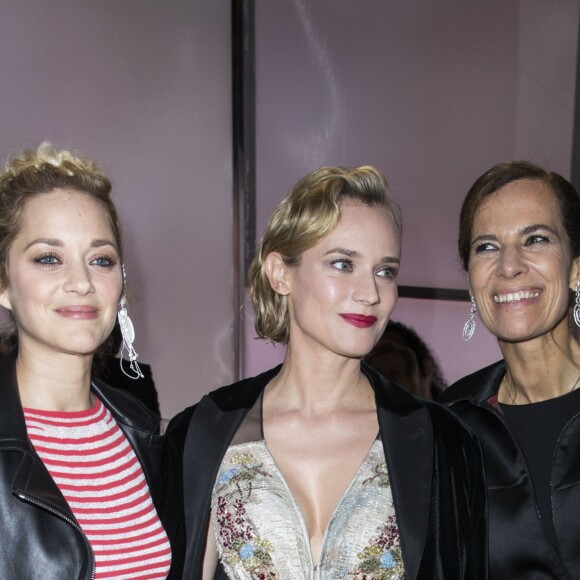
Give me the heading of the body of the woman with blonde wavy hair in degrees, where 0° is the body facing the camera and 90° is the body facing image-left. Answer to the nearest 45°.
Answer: approximately 0°

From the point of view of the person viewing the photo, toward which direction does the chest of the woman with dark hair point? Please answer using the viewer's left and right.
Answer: facing the viewer

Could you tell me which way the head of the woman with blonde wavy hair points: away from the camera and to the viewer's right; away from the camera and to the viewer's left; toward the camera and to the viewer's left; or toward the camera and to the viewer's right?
toward the camera and to the viewer's right

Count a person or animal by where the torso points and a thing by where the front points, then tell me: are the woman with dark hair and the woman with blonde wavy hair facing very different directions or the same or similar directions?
same or similar directions

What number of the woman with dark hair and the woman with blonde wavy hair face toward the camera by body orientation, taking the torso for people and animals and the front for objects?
2
